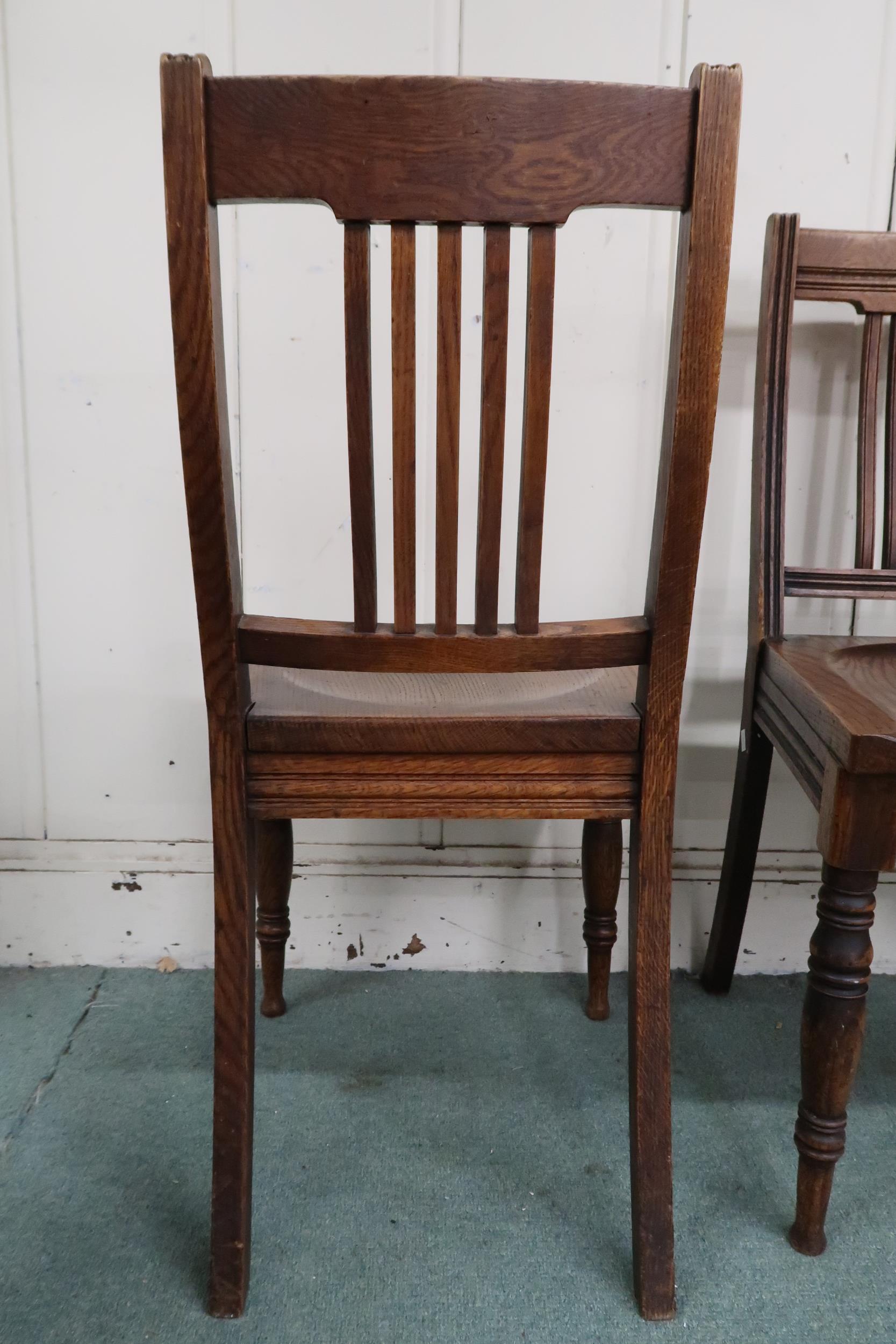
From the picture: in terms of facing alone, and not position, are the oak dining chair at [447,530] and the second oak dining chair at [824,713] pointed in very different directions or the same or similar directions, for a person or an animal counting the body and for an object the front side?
very different directions

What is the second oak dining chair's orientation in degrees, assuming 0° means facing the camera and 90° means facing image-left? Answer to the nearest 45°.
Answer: approximately 0°

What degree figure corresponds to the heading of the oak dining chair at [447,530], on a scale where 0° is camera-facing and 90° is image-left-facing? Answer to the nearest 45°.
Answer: approximately 180°
